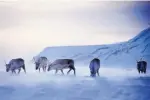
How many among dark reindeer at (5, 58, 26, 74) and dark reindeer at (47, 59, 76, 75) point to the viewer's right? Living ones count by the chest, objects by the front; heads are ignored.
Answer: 0

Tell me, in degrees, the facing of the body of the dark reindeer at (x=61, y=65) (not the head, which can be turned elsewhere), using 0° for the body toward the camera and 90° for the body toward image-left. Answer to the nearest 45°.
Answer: approximately 90°

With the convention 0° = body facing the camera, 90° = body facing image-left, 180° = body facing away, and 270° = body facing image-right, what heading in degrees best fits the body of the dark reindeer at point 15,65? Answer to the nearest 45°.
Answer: approximately 45°

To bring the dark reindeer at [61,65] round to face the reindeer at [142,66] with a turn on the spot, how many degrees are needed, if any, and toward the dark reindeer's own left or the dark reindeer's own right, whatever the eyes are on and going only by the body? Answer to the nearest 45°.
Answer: approximately 180°

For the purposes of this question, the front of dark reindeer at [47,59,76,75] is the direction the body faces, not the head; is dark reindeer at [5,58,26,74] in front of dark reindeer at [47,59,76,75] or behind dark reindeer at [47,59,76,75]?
in front

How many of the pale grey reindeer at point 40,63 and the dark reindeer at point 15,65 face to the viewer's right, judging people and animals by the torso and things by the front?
0
